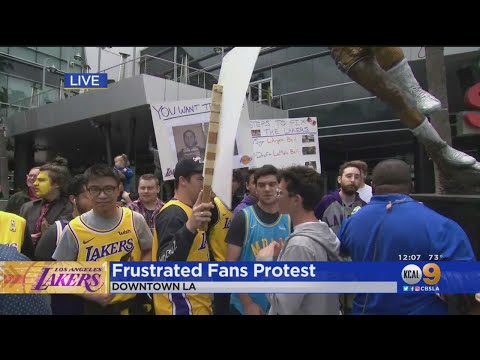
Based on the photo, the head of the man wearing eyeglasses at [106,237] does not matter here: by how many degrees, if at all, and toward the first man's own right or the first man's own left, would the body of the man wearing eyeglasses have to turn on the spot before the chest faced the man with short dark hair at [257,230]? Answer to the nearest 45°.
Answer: approximately 90° to the first man's own left

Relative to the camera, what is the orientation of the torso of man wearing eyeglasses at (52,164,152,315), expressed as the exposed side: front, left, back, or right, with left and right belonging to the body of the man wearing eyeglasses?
front

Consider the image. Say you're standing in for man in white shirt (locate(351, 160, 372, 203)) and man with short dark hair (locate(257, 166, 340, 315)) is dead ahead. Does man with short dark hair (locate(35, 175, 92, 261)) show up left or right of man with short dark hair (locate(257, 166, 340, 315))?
right

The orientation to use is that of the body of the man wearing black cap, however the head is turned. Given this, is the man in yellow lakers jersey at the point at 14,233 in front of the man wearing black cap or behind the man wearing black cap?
behind
